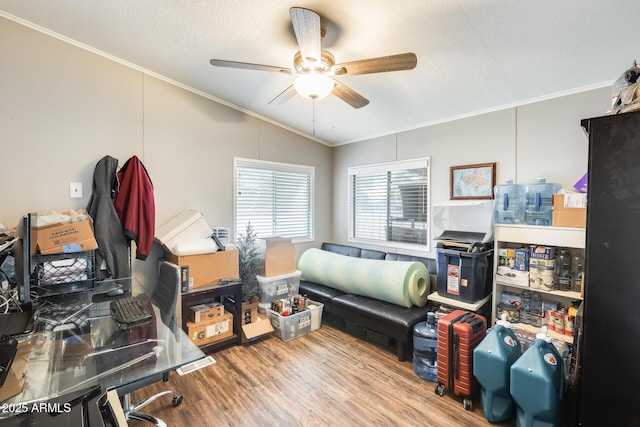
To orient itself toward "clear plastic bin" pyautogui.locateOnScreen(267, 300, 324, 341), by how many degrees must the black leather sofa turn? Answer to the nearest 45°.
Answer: approximately 45° to its right

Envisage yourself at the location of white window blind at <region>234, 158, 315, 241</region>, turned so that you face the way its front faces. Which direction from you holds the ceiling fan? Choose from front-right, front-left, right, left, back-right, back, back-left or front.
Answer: front-right

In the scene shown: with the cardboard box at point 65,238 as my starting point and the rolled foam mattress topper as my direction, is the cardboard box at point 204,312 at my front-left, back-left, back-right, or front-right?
front-left

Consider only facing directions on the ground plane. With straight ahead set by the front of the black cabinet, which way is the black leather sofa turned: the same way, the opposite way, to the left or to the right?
to the left

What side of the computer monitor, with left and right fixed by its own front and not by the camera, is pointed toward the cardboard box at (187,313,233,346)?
front

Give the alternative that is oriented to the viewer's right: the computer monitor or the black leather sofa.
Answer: the computer monitor

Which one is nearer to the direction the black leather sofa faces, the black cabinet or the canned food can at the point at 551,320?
the black cabinet

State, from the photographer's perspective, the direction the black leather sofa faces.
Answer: facing the viewer and to the left of the viewer

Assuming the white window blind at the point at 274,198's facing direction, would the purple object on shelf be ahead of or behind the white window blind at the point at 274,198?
ahead

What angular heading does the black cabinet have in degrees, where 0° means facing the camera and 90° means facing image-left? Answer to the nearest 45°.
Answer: approximately 90°

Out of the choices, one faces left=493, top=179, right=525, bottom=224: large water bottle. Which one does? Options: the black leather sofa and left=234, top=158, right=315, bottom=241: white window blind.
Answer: the white window blind

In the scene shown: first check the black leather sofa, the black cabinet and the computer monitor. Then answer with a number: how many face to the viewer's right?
1

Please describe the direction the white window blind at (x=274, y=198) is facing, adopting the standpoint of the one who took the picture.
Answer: facing the viewer and to the right of the viewer

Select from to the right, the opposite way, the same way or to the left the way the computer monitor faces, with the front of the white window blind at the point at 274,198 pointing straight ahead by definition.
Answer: to the left

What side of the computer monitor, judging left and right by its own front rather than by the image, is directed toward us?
right

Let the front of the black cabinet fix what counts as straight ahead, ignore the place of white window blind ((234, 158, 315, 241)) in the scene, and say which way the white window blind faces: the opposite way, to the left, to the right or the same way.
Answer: the opposite way

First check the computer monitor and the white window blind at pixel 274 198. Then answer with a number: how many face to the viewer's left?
0
